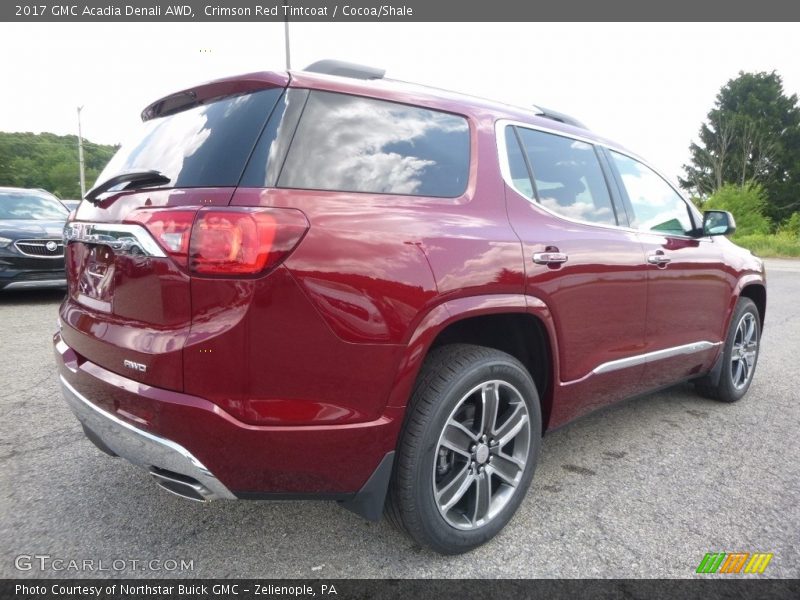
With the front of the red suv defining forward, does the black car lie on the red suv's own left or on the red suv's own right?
on the red suv's own left

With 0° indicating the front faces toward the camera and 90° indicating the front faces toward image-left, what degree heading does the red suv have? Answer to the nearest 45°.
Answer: approximately 225°

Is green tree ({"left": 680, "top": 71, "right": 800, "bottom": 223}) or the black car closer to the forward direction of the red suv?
the green tree

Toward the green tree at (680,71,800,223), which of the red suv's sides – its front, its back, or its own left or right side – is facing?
front
